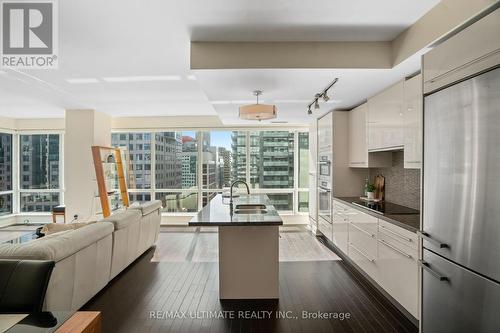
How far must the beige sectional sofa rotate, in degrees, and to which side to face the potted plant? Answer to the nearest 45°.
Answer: approximately 135° to its right

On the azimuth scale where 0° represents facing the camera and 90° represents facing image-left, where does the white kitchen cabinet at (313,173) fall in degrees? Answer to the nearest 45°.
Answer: approximately 90°

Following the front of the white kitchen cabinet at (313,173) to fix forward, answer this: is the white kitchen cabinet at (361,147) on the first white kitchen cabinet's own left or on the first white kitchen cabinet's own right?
on the first white kitchen cabinet's own left

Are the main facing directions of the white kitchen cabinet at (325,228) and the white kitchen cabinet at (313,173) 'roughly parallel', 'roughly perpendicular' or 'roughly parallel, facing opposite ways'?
roughly parallel

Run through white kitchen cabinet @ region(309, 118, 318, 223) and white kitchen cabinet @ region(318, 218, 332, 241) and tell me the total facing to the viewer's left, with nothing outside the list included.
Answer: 2

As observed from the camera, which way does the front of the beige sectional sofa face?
facing away from the viewer and to the left of the viewer

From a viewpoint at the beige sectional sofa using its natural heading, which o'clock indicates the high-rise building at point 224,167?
The high-rise building is roughly at 3 o'clock from the beige sectional sofa.

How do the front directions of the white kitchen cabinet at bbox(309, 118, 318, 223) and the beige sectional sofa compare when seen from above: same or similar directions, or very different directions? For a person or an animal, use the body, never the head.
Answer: same or similar directions

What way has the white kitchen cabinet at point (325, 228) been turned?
to the viewer's left

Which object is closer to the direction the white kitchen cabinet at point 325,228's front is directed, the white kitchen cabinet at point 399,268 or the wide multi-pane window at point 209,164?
the wide multi-pane window

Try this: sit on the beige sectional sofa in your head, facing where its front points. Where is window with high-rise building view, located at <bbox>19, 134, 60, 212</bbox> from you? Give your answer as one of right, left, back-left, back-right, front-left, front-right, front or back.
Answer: front-right

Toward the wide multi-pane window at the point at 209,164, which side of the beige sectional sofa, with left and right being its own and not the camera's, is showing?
right
